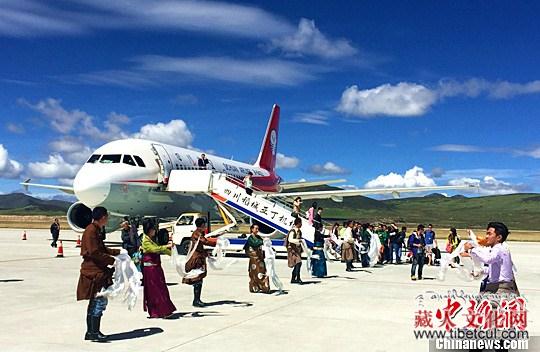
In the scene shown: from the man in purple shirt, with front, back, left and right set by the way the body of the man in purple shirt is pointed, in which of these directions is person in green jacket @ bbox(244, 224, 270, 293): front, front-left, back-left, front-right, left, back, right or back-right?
front-right

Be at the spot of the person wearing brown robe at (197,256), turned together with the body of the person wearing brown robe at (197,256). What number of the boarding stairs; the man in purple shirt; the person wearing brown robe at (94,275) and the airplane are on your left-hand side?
2

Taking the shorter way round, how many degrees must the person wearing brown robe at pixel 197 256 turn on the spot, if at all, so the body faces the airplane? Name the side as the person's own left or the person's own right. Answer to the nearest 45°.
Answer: approximately 90° to the person's own left

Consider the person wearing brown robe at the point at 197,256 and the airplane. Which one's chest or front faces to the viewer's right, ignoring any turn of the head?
the person wearing brown robe

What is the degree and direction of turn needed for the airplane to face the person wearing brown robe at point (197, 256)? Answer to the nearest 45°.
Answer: approximately 45° to its left

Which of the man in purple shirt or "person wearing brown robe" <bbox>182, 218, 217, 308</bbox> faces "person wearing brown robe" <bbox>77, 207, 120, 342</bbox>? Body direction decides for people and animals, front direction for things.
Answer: the man in purple shirt

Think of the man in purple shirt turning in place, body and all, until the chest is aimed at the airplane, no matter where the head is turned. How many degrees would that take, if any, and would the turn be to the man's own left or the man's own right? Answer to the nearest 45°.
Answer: approximately 45° to the man's own right

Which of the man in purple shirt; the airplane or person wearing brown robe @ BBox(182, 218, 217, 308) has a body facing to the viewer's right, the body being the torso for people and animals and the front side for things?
the person wearing brown robe

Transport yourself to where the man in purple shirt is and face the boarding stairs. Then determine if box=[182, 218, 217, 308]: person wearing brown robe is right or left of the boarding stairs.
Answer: left

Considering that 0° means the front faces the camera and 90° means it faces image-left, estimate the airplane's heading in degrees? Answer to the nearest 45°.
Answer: approximately 45°

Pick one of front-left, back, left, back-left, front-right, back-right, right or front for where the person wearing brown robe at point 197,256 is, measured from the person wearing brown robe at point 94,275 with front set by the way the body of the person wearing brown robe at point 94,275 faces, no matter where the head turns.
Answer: front-left

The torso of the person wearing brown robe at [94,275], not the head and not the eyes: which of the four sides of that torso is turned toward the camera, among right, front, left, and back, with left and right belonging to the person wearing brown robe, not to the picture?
right

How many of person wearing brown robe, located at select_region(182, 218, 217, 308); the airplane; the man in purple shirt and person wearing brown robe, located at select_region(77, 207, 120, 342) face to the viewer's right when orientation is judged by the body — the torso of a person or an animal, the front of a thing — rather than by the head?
2

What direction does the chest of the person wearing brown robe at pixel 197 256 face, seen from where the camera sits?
to the viewer's right

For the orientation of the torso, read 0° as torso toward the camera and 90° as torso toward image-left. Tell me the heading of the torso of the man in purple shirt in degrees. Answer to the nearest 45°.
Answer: approximately 90°
